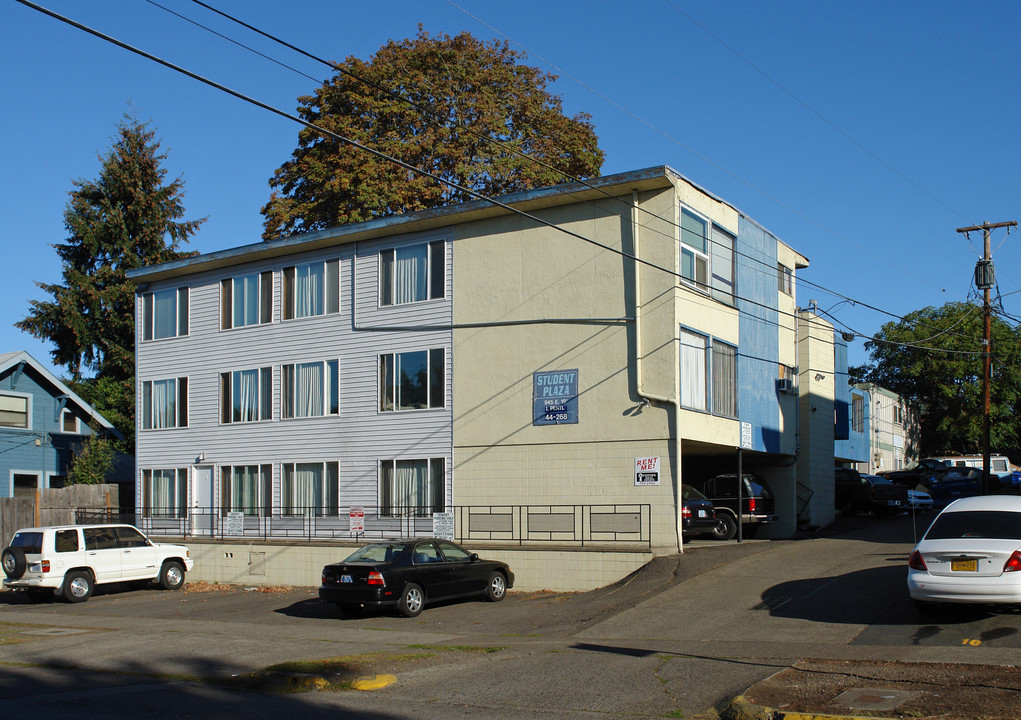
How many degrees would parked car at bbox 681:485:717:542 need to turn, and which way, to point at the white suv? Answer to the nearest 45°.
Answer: approximately 45° to its left

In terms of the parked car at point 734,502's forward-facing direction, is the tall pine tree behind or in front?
in front

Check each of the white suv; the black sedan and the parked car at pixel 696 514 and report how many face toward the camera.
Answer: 0

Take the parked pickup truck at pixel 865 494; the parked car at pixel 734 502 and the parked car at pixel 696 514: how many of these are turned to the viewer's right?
0

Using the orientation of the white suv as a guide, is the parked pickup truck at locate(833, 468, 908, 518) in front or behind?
in front

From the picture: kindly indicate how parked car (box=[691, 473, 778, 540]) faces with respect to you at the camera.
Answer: facing away from the viewer and to the left of the viewer

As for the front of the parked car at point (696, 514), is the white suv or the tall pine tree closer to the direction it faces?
the tall pine tree

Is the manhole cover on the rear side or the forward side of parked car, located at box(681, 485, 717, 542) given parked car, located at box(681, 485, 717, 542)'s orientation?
on the rear side

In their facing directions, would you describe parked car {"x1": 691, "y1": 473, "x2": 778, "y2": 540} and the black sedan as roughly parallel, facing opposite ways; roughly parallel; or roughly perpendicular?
roughly perpendicular

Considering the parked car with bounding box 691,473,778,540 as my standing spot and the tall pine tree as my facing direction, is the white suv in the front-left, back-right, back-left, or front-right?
front-left

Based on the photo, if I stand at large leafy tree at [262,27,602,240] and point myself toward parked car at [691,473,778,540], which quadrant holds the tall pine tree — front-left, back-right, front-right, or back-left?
back-right

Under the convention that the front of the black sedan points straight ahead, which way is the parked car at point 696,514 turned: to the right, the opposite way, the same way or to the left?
to the left

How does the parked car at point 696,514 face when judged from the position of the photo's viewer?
facing away from the viewer and to the left of the viewer

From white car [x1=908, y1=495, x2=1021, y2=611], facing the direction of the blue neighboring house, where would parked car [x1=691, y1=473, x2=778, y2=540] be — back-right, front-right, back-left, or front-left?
front-right

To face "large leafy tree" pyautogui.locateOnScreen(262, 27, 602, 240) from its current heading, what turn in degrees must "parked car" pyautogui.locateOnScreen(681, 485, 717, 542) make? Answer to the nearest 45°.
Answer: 0° — it already faces it
